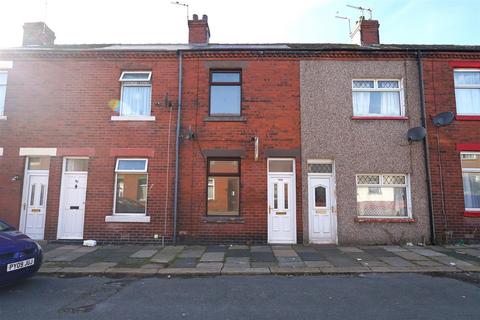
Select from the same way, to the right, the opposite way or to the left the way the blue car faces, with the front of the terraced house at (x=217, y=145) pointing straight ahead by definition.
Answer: to the left

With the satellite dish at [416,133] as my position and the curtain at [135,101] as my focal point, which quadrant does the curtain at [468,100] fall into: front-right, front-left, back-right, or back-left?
back-right

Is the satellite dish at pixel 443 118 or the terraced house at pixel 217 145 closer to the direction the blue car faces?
the satellite dish

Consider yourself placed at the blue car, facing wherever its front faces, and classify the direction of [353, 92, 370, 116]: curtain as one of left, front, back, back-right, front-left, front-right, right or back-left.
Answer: front-left

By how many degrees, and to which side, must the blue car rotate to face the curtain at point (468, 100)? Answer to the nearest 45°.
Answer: approximately 45° to its left

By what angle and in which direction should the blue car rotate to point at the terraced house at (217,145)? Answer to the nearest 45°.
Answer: approximately 45° to its left

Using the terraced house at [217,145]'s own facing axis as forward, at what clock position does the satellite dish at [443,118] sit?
The satellite dish is roughly at 9 o'clock from the terraced house.

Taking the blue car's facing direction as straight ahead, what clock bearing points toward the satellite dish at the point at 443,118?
The satellite dish is roughly at 11 o'clock from the blue car.

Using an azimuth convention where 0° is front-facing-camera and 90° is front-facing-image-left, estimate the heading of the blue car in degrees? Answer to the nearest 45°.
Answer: approximately 315°
